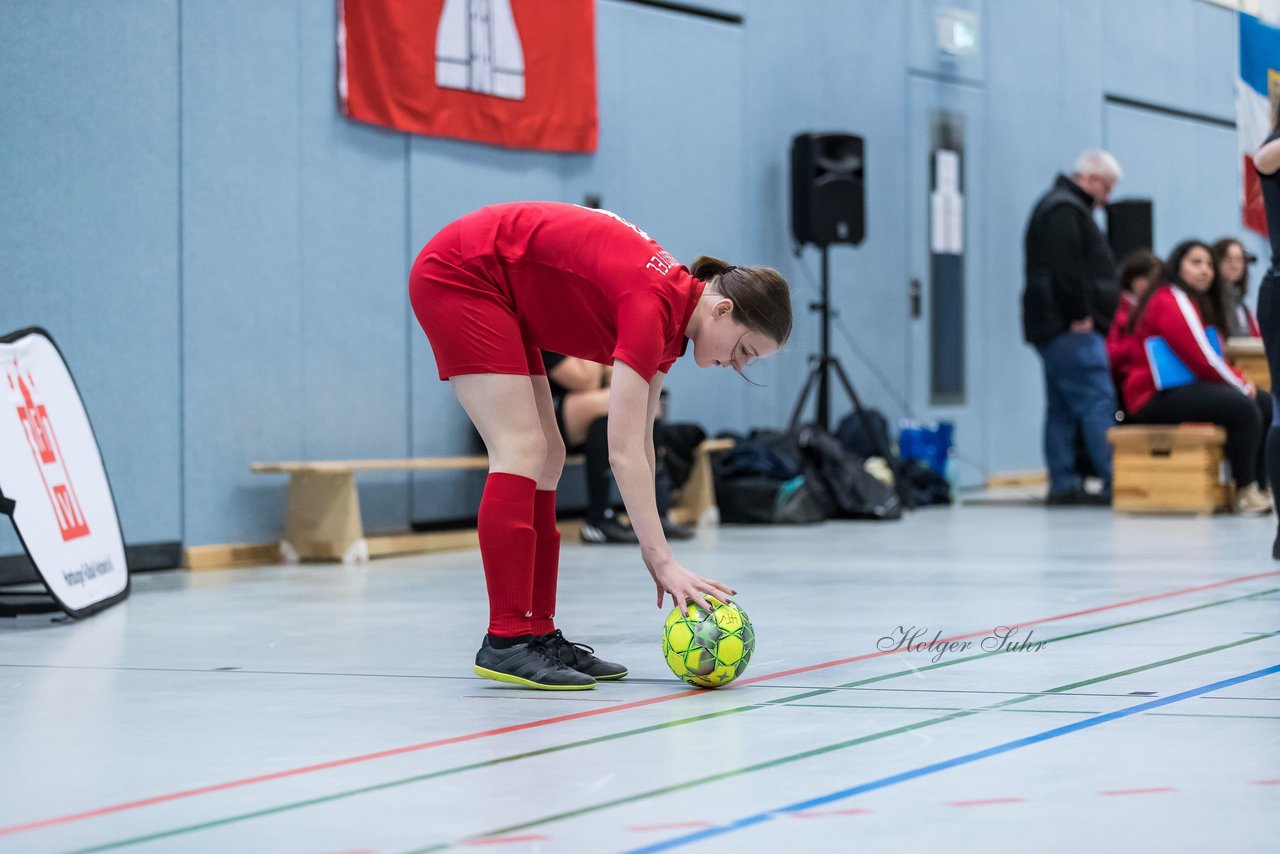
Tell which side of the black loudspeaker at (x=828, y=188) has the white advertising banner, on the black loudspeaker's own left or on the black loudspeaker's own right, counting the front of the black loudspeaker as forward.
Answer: on the black loudspeaker's own right

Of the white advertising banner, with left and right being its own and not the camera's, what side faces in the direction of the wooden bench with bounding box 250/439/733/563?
left

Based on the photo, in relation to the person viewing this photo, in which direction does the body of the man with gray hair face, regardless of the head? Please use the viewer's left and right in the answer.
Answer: facing to the right of the viewer

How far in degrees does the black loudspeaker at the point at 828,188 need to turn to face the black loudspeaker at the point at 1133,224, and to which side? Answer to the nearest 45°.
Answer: approximately 90° to its left

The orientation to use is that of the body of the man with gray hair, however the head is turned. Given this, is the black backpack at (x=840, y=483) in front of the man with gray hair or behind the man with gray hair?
behind

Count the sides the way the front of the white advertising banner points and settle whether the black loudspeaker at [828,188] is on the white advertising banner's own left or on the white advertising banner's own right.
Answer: on the white advertising banner's own left

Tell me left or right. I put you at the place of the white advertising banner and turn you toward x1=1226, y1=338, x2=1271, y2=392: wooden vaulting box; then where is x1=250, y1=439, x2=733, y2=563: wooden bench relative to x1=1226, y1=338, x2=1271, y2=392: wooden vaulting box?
left
